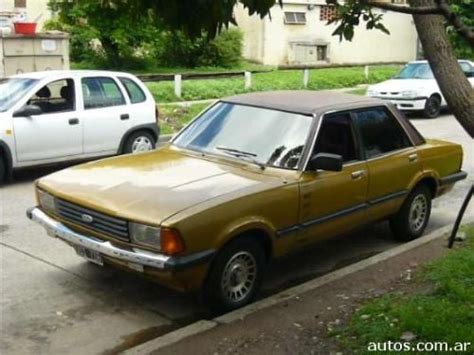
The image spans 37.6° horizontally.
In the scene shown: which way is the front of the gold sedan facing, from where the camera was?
facing the viewer and to the left of the viewer

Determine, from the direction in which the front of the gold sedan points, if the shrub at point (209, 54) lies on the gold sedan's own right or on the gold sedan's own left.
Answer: on the gold sedan's own right

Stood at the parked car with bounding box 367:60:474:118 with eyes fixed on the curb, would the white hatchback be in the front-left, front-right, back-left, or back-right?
front-right

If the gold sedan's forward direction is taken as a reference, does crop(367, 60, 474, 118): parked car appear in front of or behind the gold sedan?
behind

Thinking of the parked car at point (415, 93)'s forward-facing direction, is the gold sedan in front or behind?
in front

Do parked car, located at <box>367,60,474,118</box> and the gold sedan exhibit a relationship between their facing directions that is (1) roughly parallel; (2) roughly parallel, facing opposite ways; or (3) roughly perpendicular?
roughly parallel

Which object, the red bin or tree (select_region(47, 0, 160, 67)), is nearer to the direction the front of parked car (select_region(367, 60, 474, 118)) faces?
the red bin

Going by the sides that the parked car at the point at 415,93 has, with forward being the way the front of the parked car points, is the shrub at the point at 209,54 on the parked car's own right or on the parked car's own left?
on the parked car's own right

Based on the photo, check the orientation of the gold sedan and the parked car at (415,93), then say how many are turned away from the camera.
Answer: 0

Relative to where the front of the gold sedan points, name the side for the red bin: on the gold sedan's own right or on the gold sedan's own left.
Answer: on the gold sedan's own right

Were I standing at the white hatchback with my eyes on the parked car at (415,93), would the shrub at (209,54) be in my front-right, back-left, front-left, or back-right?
front-left

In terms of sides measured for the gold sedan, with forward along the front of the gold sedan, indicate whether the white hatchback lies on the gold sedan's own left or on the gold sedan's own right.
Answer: on the gold sedan's own right

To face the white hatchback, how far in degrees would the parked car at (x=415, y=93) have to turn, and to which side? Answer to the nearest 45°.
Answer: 0° — it already faces it

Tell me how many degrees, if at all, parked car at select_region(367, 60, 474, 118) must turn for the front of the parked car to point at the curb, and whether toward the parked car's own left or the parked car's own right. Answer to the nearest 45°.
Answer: approximately 45° to the parked car's own left
